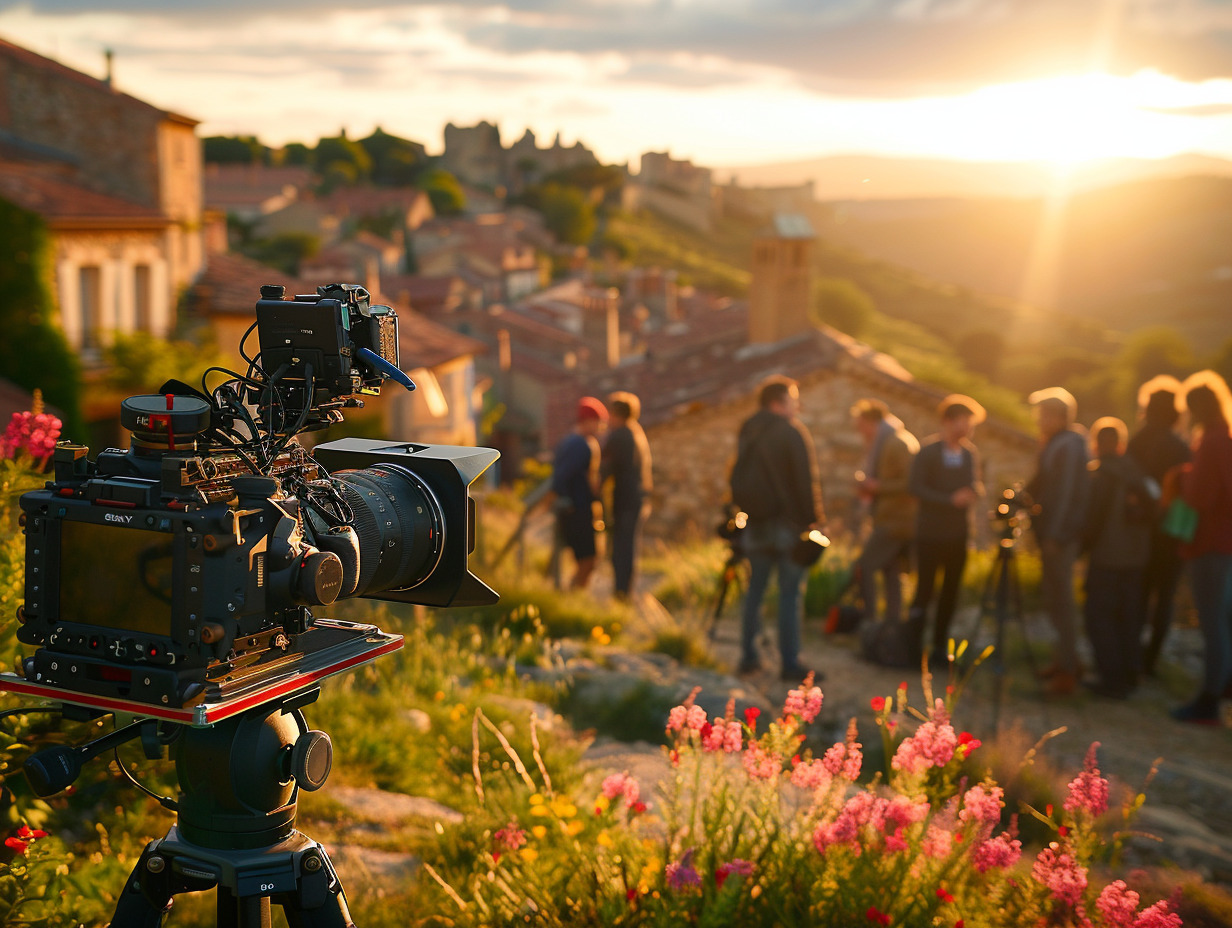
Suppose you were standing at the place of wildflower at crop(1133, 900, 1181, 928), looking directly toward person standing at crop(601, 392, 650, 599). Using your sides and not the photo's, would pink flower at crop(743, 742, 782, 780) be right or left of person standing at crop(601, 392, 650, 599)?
left

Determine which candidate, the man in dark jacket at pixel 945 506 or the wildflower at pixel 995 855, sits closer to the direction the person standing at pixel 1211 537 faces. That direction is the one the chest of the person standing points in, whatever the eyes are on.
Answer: the man in dark jacket

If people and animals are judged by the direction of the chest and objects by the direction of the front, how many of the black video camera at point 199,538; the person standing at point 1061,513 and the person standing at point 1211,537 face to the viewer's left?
2

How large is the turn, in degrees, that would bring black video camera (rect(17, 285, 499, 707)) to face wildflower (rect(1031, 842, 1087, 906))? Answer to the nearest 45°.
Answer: approximately 45° to its right

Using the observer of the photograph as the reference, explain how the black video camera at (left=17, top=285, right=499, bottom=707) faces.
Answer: facing away from the viewer and to the right of the viewer

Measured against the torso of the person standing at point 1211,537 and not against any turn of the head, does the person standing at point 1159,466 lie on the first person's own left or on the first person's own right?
on the first person's own right

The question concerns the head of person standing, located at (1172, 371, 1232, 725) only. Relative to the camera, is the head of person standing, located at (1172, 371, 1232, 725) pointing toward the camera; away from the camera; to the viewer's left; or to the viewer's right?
to the viewer's left

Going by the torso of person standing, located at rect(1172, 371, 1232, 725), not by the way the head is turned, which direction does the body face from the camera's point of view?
to the viewer's left

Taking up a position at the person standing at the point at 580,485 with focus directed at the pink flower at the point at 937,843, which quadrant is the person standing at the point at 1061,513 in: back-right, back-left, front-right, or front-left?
front-left

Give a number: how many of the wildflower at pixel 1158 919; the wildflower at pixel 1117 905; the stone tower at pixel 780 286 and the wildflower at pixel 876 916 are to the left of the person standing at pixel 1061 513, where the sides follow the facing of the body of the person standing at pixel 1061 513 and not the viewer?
3

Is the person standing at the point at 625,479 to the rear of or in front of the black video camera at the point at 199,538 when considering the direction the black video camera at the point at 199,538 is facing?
in front

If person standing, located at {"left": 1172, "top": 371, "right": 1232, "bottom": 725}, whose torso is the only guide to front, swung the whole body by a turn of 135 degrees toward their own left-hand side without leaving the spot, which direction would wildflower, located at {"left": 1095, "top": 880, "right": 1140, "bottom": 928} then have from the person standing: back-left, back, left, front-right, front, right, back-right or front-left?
front-right

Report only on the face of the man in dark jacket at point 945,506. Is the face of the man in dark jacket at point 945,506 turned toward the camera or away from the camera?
toward the camera
